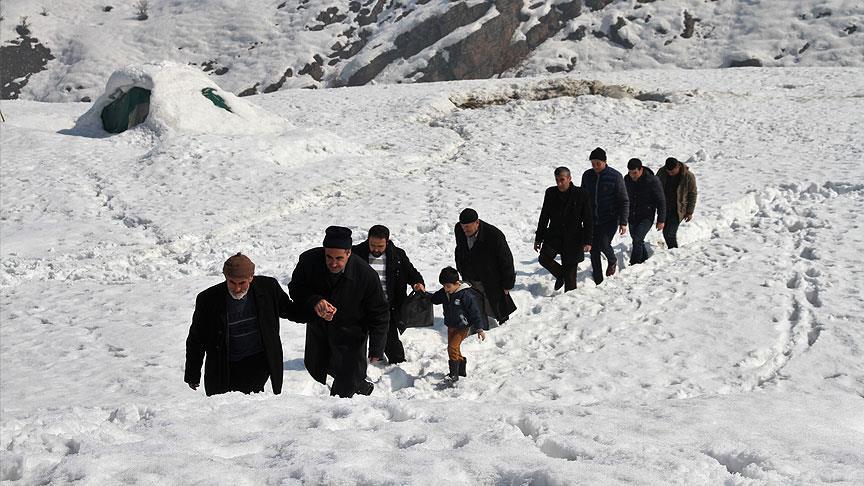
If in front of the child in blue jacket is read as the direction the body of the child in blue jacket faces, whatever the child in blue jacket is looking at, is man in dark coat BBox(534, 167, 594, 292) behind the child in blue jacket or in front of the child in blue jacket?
behind

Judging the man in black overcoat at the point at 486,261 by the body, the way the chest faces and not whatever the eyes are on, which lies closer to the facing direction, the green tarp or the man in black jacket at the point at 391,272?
the man in black jacket

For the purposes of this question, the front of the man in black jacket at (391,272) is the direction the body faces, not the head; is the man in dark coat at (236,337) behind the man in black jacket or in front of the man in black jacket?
in front

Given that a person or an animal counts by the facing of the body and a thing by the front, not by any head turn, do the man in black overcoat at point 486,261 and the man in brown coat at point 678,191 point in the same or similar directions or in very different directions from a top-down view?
same or similar directions

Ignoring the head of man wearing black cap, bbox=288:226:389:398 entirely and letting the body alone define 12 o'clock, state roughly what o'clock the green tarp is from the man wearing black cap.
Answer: The green tarp is roughly at 4 o'clock from the man wearing black cap.

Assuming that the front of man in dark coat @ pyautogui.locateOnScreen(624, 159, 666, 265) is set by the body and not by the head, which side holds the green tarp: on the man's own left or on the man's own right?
on the man's own right

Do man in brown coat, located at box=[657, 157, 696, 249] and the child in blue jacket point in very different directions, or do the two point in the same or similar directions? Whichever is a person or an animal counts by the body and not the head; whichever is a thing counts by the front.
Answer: same or similar directions

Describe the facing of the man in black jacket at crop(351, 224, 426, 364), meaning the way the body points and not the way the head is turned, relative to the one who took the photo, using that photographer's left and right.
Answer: facing the viewer

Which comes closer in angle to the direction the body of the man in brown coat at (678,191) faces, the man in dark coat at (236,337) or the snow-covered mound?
the man in dark coat

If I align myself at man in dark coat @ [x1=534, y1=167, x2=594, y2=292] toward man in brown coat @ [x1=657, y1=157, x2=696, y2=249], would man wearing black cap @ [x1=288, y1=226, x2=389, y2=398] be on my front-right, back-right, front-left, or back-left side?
back-right

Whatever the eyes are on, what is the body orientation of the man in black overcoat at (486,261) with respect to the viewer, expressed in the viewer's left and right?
facing the viewer and to the left of the viewer

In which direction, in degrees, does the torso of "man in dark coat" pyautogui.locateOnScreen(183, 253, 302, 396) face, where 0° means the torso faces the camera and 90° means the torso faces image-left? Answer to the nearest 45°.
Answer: approximately 0°

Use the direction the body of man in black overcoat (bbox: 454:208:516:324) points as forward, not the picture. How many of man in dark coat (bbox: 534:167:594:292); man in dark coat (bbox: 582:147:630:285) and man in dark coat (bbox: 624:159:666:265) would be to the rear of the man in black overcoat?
3

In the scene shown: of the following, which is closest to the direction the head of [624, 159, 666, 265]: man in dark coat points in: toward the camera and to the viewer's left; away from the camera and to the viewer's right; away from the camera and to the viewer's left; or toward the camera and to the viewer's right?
toward the camera and to the viewer's left

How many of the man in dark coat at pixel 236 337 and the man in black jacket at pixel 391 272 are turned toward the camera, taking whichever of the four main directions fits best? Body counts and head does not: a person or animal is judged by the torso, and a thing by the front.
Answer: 2

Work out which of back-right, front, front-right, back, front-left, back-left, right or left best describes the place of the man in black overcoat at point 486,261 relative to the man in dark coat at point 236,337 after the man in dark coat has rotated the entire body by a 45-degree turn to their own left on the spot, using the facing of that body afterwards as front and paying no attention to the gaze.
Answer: left

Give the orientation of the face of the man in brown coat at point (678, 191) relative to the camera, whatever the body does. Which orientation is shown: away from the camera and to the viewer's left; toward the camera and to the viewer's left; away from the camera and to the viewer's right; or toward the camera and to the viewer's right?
toward the camera and to the viewer's left

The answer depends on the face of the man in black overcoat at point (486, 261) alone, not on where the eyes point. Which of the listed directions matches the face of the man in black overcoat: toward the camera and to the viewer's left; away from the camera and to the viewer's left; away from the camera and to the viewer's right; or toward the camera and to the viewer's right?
toward the camera and to the viewer's left
